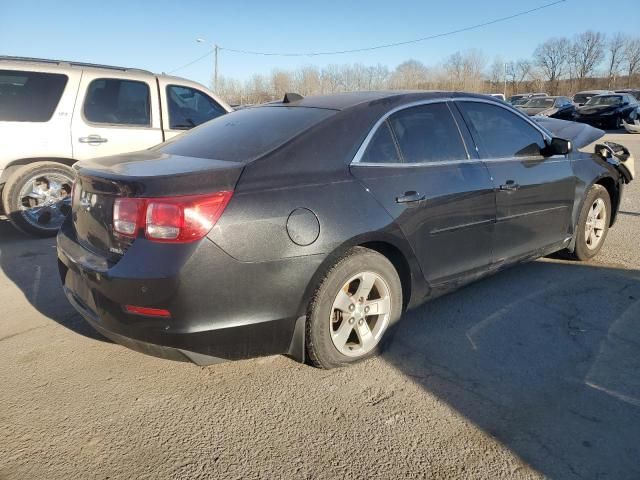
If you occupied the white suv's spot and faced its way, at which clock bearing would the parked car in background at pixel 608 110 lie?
The parked car in background is roughly at 11 o'clock from the white suv.

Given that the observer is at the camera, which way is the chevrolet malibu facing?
facing away from the viewer and to the right of the viewer

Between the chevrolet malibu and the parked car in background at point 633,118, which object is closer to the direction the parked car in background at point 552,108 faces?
the chevrolet malibu

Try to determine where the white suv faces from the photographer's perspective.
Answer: facing to the right of the viewer

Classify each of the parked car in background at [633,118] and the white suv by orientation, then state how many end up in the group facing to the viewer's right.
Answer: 1

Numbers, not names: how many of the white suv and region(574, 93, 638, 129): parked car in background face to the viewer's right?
1

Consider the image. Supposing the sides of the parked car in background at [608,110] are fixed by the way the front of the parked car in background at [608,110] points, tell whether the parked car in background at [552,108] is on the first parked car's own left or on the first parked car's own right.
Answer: on the first parked car's own right

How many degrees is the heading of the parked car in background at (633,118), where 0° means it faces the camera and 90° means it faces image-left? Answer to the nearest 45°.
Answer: approximately 45°
